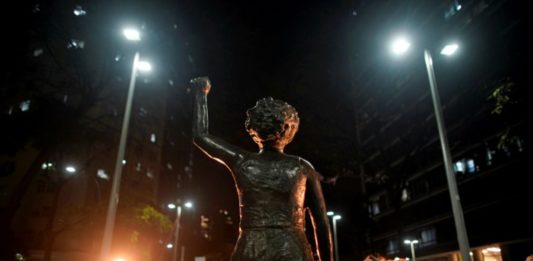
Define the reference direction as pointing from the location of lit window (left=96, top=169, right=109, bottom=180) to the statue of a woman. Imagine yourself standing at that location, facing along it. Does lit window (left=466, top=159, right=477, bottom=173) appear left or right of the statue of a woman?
left

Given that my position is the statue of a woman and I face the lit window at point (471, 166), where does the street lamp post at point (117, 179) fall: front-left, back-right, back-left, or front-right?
front-left

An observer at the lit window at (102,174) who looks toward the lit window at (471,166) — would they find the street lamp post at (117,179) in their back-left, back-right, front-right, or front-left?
front-right

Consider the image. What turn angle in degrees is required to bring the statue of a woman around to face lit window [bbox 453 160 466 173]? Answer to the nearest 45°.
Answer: approximately 45° to its right

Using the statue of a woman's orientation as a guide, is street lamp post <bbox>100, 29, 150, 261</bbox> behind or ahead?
ahead

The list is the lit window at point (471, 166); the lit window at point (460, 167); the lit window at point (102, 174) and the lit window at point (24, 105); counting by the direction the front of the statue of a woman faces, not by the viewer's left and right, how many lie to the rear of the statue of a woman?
0

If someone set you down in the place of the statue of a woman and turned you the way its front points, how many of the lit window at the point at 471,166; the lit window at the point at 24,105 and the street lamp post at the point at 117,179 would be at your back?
0

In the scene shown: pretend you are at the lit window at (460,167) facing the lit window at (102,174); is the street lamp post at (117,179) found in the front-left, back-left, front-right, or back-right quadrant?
front-left

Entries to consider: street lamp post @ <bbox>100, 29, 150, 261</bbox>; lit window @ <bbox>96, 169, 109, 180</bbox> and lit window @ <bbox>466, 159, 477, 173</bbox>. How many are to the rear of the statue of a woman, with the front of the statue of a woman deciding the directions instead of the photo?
0

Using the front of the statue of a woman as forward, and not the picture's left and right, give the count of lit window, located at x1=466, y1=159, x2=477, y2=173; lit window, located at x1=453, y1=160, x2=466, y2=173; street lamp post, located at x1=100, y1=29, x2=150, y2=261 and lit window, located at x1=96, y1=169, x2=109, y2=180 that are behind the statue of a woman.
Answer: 0

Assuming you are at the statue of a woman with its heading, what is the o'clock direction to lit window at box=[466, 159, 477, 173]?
The lit window is roughly at 1 o'clock from the statue of a woman.

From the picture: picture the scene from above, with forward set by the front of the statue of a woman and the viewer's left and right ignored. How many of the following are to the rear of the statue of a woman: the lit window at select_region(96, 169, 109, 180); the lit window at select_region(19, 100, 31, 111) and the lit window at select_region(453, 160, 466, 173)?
0

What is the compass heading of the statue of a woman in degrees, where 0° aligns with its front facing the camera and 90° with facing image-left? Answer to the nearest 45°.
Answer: approximately 180°

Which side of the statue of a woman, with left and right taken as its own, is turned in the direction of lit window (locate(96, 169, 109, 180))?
front

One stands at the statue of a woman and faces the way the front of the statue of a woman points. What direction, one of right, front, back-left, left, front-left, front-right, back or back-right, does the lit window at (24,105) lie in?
front-left

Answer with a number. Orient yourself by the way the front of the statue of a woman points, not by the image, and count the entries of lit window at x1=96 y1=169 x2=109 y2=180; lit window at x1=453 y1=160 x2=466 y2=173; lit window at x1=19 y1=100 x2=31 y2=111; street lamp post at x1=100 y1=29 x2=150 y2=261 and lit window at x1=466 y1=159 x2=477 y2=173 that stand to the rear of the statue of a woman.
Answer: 0
